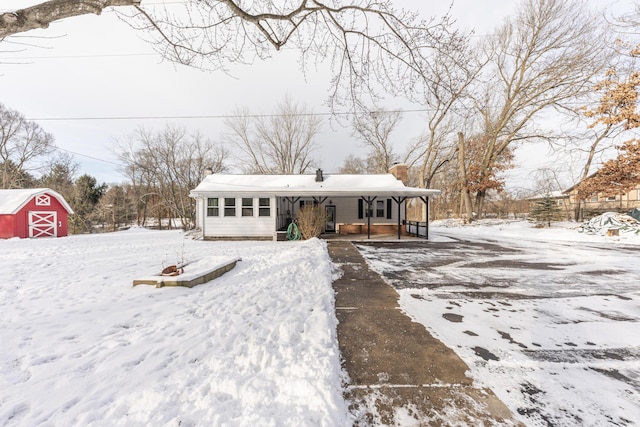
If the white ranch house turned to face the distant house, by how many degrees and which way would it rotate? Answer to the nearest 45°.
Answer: approximately 90° to its left

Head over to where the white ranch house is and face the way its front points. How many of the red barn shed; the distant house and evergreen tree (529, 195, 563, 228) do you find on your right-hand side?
1

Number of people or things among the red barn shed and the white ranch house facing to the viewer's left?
0

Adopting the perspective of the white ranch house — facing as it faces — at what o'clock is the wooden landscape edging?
The wooden landscape edging is roughly at 12 o'clock from the white ranch house.

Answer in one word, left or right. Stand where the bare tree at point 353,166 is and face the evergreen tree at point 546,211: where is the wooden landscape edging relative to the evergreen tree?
right

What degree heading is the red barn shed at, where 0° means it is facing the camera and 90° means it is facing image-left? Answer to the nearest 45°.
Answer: approximately 315°

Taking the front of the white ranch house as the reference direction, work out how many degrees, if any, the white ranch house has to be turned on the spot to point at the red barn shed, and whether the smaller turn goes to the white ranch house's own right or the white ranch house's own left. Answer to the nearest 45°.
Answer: approximately 90° to the white ranch house's own right
